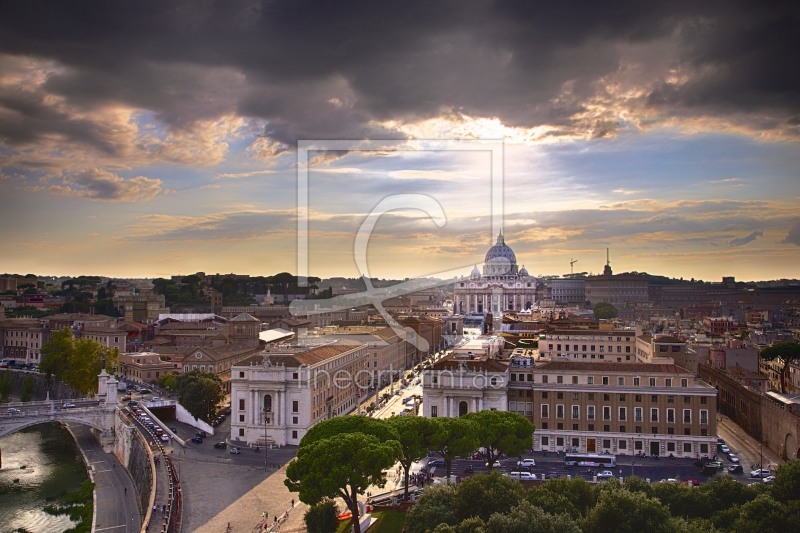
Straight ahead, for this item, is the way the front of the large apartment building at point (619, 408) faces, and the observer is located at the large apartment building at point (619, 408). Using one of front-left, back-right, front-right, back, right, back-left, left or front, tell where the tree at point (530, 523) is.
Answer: front

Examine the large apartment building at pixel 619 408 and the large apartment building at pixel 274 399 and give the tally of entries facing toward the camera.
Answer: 2

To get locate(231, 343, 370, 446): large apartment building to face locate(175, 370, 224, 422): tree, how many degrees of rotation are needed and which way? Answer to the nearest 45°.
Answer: approximately 135° to its right

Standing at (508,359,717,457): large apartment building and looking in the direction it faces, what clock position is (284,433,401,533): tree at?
The tree is roughly at 1 o'clock from the large apartment building.

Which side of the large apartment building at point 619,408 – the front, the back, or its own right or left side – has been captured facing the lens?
front

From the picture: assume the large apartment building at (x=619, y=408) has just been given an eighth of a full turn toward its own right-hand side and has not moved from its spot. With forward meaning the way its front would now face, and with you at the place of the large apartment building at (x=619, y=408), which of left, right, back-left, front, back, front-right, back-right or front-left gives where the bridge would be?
front-right

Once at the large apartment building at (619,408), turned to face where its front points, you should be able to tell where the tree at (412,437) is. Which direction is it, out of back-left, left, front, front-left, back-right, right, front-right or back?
front-right

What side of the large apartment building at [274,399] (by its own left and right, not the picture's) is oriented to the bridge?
right

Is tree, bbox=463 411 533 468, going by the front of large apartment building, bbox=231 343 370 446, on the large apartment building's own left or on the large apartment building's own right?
on the large apartment building's own left

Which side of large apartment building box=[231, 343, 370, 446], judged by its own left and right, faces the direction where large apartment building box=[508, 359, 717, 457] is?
left

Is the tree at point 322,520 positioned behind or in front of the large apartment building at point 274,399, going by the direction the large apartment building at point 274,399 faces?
in front

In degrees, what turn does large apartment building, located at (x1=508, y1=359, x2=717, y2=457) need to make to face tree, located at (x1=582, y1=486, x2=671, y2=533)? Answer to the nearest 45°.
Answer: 0° — it already faces it

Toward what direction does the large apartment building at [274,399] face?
toward the camera

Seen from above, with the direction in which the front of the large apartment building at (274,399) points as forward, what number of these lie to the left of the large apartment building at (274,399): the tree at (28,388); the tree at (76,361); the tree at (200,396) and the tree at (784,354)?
1

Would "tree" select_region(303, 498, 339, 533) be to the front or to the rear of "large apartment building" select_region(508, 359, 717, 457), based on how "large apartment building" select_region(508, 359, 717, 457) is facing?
to the front

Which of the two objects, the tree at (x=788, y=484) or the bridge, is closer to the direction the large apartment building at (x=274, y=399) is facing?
the tree

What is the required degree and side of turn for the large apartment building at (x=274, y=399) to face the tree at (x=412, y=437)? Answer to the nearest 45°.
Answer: approximately 45° to its left

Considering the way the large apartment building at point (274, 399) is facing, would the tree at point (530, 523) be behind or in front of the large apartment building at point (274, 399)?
in front

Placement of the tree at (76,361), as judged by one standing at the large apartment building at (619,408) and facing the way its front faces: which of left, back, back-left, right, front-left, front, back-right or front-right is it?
right
